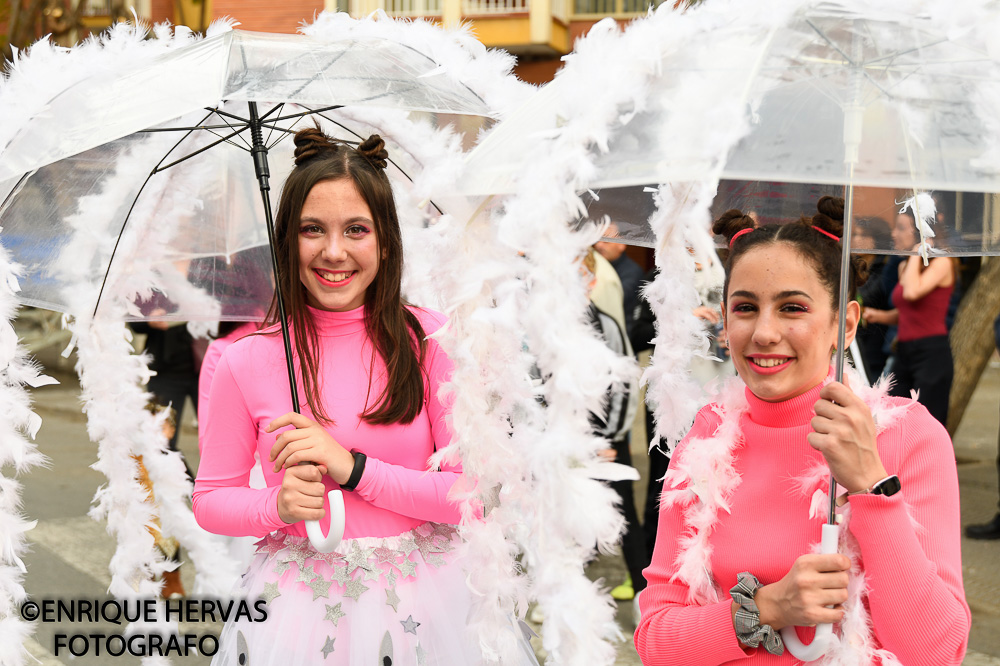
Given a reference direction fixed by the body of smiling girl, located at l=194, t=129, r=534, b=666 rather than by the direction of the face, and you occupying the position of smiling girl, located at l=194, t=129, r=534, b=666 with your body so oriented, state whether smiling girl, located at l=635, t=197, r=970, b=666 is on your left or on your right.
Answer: on your left

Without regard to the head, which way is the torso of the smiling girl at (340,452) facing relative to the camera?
toward the camera

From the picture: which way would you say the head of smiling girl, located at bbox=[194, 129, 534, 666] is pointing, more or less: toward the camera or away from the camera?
toward the camera
